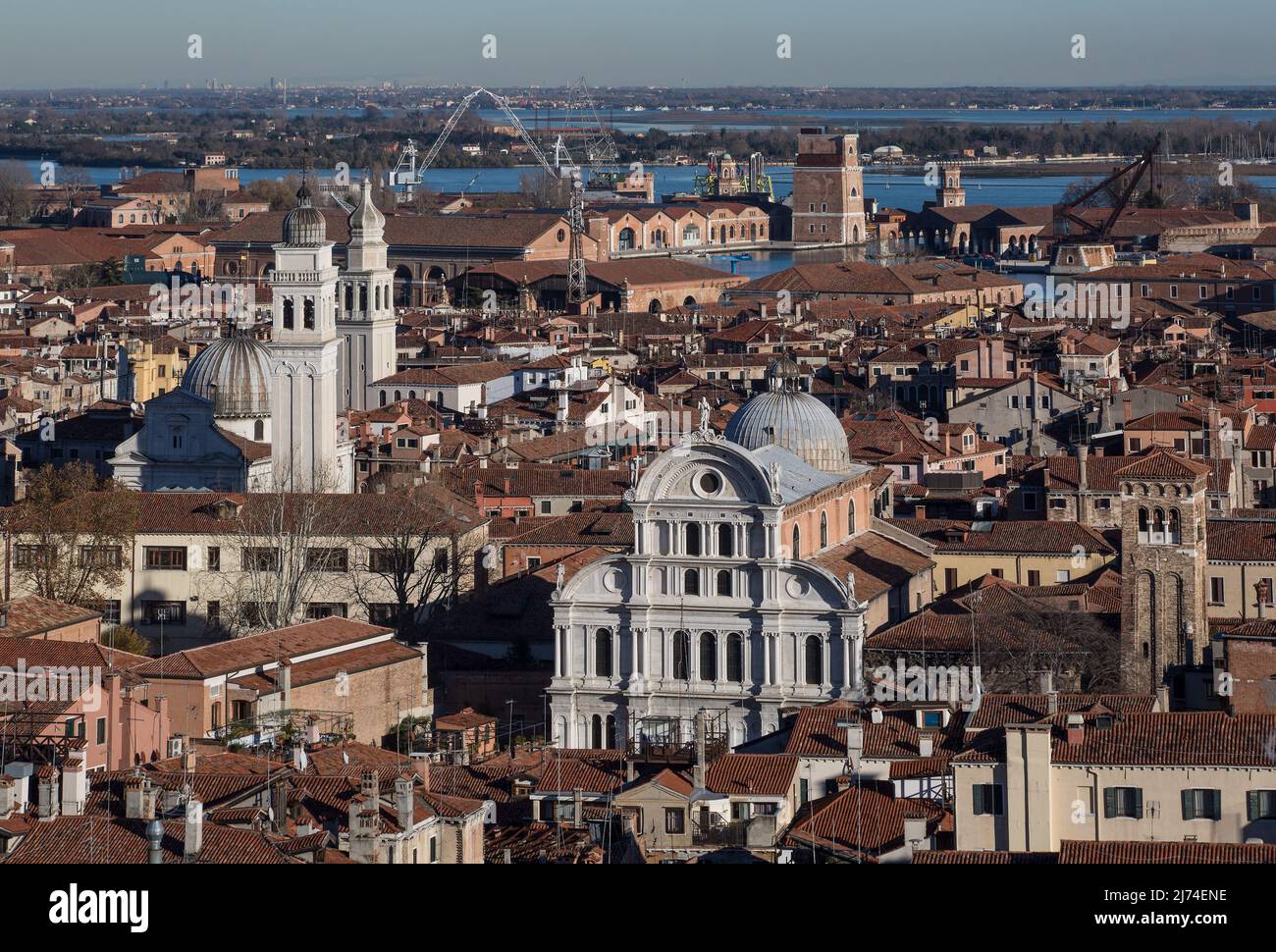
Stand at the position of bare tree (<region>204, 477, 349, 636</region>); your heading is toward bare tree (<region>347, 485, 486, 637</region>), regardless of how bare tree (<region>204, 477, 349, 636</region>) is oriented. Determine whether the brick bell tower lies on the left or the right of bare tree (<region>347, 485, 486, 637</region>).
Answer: right

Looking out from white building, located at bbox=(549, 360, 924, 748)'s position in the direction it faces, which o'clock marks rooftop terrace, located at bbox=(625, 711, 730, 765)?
The rooftop terrace is roughly at 12 o'clock from the white building.

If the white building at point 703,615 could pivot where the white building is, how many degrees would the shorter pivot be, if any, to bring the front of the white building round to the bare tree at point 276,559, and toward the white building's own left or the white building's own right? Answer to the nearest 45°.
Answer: approximately 135° to the white building's own right

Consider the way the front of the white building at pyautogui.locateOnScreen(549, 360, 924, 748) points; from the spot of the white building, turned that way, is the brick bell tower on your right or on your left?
on your left

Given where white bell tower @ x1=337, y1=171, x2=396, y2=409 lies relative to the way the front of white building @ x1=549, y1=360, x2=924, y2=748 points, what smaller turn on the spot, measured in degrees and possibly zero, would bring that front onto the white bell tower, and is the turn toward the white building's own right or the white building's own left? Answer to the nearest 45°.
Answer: approximately 180°

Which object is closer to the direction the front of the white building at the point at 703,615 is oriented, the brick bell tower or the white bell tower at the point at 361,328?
the brick bell tower

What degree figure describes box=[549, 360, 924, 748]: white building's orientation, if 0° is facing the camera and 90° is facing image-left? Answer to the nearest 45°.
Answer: approximately 0°

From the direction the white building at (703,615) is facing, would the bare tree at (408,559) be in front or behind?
behind

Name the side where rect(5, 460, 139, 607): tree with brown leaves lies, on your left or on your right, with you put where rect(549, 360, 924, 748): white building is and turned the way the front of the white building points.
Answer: on your right
